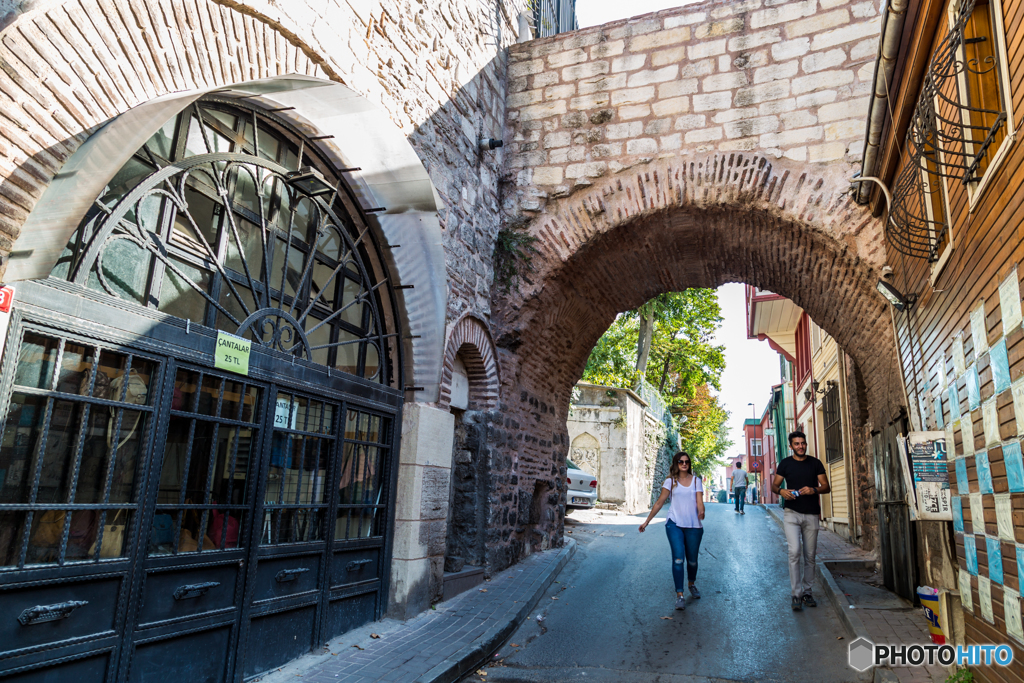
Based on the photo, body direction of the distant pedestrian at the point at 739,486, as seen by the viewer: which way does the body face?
away from the camera

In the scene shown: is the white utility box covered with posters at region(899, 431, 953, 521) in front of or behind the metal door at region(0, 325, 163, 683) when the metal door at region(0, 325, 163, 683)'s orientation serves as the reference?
in front

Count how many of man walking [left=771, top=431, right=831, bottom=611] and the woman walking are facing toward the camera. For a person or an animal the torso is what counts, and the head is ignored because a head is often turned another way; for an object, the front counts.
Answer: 2

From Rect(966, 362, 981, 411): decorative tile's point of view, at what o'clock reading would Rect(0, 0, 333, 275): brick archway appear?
The brick archway is roughly at 12 o'clock from the decorative tile.

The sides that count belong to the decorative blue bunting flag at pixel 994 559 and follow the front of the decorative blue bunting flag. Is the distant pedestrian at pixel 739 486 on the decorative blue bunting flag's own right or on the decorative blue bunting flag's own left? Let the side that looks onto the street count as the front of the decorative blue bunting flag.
on the decorative blue bunting flag's own right

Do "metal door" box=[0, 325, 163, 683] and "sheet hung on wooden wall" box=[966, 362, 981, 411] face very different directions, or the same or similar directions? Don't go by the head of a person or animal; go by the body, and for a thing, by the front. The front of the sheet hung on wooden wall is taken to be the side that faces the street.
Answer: very different directions

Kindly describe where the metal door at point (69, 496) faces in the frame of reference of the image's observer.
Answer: facing the viewer and to the right of the viewer

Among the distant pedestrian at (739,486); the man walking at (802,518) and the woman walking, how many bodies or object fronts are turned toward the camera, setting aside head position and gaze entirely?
2

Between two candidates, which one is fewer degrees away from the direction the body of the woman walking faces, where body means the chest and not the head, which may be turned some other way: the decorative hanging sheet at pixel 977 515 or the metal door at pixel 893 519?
the decorative hanging sheet

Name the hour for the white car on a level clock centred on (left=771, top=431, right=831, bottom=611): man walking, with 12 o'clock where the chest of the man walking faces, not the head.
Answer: The white car is roughly at 5 o'clock from the man walking.

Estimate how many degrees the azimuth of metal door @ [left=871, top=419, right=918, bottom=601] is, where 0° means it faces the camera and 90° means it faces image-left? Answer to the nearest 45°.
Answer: approximately 45°

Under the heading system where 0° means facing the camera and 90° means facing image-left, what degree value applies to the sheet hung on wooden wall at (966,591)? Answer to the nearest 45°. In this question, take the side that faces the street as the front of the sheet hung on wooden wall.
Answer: approximately 45°

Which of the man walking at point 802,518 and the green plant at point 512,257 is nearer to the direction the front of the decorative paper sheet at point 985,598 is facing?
the green plant

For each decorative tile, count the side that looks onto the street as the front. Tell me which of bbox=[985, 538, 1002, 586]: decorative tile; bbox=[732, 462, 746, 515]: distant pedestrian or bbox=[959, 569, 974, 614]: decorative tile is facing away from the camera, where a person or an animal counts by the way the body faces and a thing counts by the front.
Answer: the distant pedestrian
